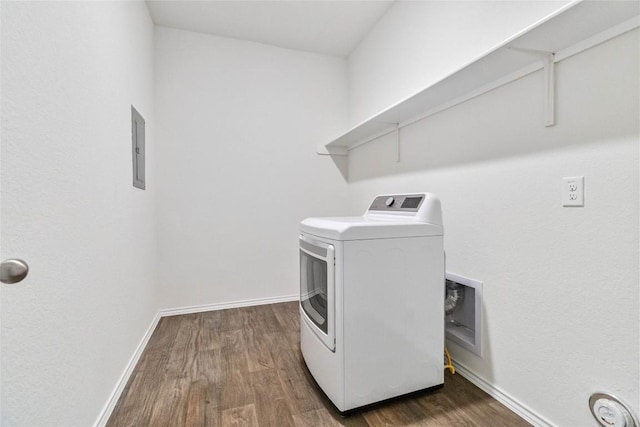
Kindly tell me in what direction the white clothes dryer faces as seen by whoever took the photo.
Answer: facing the viewer and to the left of the viewer

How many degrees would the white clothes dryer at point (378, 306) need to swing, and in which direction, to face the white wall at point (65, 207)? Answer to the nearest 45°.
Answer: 0° — it already faces it
